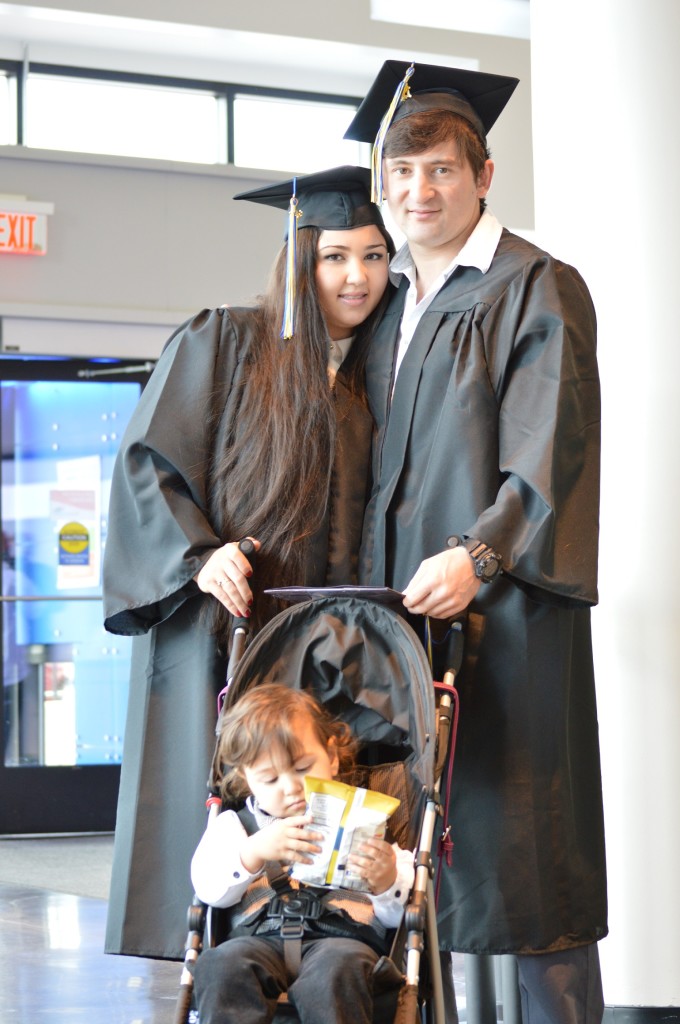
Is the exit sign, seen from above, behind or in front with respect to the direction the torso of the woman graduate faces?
behind

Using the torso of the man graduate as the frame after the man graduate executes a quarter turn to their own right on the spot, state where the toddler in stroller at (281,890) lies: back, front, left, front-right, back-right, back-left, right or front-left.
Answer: left

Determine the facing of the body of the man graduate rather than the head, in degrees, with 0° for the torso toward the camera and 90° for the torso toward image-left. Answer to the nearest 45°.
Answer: approximately 45°

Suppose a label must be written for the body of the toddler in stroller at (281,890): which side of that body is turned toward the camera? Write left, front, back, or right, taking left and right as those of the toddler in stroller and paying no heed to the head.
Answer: front

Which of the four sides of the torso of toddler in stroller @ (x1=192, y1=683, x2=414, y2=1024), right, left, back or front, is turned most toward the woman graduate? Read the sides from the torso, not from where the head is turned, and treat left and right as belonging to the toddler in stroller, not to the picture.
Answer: back

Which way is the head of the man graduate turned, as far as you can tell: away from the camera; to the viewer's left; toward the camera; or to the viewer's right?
toward the camera

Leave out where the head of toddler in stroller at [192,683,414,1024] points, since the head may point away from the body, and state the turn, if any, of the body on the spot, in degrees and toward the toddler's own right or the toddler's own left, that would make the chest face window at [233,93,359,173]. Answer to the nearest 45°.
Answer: approximately 180°

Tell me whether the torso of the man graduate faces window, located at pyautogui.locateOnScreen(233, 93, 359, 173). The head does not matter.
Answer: no

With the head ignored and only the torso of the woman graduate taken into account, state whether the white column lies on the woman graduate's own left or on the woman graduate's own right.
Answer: on the woman graduate's own left

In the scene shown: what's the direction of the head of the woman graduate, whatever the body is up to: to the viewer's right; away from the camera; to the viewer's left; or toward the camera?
toward the camera

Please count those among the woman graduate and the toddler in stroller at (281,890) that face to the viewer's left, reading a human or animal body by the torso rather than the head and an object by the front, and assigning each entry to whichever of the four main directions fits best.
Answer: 0

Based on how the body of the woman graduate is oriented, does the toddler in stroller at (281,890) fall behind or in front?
in front

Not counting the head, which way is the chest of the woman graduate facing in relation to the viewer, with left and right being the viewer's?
facing the viewer and to the right of the viewer

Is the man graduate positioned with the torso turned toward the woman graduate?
no

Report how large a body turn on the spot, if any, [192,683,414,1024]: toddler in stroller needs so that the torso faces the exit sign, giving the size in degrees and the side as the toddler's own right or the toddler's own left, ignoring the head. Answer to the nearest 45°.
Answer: approximately 180°
